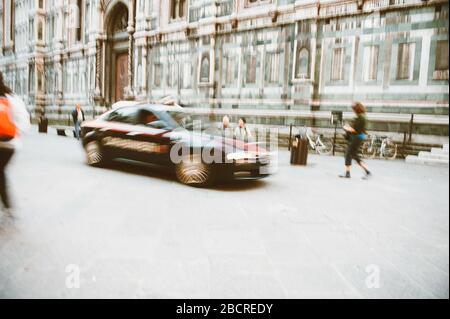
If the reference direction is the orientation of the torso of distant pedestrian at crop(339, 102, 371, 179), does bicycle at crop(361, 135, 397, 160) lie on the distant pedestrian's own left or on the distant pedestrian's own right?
on the distant pedestrian's own right

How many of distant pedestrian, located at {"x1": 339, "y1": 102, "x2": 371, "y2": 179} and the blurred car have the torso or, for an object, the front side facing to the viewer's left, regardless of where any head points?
1

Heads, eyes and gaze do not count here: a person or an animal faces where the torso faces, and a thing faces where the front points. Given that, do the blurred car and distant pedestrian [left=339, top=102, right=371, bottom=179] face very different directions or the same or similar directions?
very different directions

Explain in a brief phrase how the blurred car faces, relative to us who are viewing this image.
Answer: facing the viewer and to the right of the viewer

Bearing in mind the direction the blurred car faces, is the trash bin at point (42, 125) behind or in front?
behind

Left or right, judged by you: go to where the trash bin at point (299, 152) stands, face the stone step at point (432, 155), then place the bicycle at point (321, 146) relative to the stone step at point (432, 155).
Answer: left

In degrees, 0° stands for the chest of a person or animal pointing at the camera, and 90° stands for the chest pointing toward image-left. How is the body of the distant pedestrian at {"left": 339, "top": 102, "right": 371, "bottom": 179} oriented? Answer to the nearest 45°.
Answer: approximately 90°
